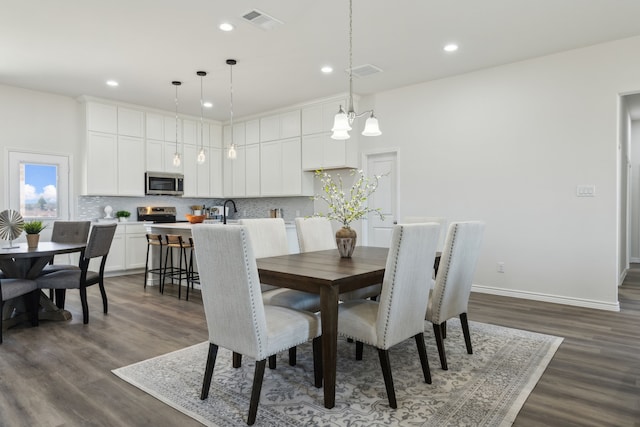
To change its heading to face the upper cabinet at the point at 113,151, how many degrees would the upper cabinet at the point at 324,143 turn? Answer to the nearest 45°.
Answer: approximately 45° to its right

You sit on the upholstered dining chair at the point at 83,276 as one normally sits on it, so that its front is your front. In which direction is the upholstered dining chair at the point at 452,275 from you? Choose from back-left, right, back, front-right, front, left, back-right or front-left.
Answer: back

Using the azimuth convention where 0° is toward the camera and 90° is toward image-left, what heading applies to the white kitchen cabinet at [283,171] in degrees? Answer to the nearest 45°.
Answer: approximately 45°

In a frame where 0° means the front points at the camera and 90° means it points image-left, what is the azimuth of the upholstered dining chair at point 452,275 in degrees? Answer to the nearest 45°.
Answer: approximately 135°

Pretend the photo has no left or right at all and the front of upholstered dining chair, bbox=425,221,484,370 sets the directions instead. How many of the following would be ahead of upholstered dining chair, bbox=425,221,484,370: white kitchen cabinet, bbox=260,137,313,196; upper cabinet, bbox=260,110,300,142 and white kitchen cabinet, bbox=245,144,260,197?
3

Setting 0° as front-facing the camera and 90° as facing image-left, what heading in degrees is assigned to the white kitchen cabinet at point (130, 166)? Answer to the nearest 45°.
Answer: approximately 315°

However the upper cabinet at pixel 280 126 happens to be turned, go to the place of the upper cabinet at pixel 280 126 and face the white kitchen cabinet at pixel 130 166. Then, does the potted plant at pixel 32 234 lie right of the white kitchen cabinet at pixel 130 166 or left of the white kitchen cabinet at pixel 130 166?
left

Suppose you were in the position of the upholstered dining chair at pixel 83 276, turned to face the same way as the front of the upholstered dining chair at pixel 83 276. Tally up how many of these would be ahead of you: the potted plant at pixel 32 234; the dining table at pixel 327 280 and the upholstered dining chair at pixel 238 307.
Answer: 1

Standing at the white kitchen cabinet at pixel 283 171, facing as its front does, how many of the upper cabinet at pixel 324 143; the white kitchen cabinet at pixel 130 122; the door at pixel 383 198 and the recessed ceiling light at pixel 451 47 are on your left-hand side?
3

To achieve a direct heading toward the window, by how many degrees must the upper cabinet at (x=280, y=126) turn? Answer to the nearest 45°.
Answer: approximately 45° to its right
